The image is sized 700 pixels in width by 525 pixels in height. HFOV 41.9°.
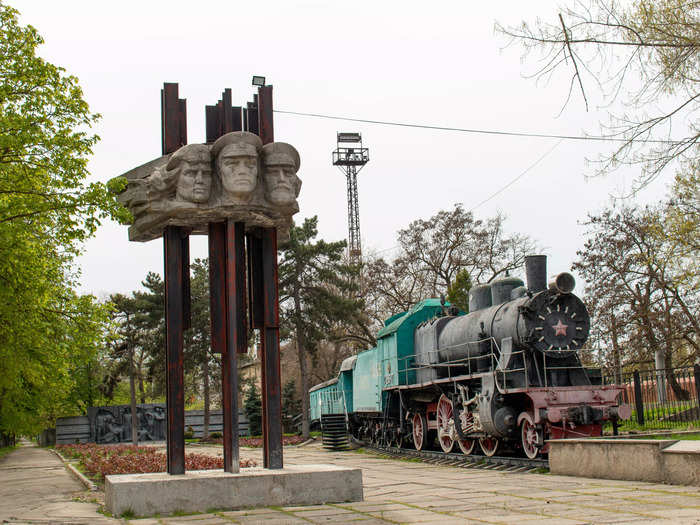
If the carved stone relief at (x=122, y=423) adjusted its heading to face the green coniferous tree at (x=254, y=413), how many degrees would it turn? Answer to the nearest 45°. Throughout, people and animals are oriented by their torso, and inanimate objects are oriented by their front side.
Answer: approximately 90° to its left

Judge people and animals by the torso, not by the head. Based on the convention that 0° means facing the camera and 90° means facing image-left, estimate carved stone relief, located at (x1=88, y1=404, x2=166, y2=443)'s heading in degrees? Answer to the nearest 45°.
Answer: approximately 0°

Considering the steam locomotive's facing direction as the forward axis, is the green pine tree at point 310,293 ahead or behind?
behind

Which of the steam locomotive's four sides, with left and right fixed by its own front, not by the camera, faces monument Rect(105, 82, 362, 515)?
right

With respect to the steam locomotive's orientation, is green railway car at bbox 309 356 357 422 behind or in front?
behind

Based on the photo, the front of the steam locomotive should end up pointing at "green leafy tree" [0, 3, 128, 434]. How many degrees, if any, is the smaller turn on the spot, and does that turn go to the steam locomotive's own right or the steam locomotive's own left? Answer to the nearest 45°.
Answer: approximately 90° to the steam locomotive's own right

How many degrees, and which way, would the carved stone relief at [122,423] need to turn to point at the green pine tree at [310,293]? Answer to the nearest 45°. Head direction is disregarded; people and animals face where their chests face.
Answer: approximately 45° to its left

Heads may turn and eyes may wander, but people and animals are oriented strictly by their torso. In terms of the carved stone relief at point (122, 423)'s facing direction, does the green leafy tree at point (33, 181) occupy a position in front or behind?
in front

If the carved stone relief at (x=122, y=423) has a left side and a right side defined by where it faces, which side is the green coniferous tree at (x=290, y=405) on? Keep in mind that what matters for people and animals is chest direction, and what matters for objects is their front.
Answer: on its left

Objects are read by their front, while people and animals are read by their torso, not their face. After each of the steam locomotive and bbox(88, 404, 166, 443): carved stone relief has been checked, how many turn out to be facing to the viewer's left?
0

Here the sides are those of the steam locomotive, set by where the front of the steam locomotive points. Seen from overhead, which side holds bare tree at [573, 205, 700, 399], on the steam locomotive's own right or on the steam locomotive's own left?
on the steam locomotive's own left

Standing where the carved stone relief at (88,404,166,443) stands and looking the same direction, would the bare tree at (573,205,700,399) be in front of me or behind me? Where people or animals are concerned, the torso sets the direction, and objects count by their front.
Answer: in front

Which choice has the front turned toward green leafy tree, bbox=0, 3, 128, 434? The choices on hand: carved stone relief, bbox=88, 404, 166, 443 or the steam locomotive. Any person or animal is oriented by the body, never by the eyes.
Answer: the carved stone relief

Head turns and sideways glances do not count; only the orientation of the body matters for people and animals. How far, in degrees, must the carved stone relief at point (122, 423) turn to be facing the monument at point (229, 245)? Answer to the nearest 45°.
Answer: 0° — it already faces it

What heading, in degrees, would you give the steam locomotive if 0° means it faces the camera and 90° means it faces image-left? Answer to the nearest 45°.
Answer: approximately 315°

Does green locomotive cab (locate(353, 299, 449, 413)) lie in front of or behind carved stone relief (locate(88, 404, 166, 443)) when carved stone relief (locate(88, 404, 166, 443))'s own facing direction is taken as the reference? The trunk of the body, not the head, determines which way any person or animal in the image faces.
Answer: in front
